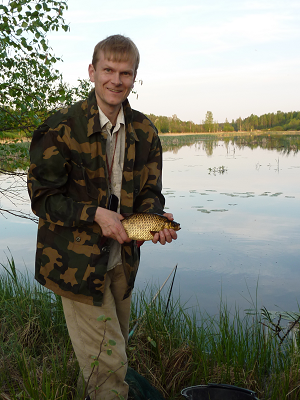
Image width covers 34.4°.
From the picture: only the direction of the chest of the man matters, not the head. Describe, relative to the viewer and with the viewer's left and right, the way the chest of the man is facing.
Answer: facing the viewer and to the right of the viewer

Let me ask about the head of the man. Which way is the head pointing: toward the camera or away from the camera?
toward the camera
